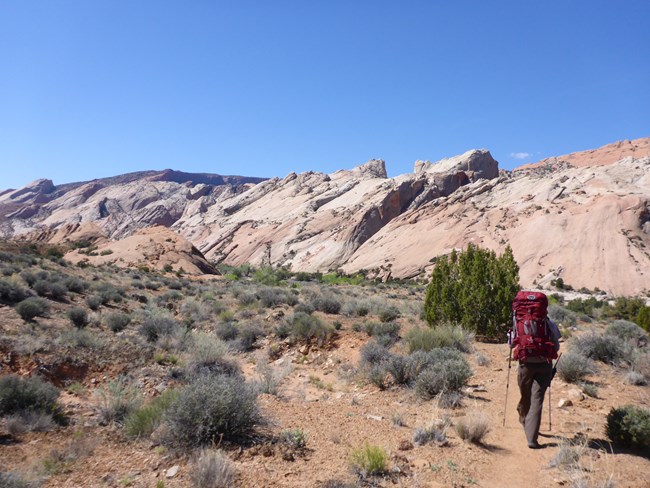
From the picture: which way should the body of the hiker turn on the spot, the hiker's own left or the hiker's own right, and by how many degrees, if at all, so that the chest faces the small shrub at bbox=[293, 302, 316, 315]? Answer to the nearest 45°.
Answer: approximately 45° to the hiker's own left

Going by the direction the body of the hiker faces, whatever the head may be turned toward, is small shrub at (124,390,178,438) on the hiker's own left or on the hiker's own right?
on the hiker's own left

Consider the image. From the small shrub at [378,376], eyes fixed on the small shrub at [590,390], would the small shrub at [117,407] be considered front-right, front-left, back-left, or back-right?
back-right

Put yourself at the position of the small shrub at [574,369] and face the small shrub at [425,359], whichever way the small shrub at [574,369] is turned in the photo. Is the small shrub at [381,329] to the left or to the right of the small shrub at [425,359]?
right

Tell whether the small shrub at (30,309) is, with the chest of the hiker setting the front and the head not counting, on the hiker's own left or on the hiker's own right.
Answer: on the hiker's own left

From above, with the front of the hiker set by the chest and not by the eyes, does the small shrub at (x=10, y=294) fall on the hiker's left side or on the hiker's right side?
on the hiker's left side

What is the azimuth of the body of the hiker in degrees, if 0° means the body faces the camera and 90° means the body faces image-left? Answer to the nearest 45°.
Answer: approximately 180°

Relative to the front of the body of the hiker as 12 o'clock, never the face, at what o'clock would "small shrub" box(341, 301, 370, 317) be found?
The small shrub is roughly at 11 o'clock from the hiker.
